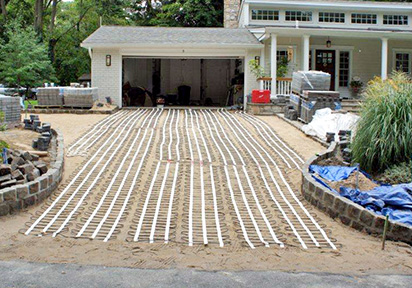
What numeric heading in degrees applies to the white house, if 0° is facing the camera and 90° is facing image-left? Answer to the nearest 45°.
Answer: approximately 0°

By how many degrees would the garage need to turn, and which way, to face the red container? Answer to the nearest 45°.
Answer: approximately 45° to its left

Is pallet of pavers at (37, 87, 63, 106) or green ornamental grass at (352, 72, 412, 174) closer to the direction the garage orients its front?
the green ornamental grass

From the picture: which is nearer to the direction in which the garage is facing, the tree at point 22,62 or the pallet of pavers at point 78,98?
the pallet of pavers

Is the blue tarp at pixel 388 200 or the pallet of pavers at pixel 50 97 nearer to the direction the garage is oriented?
the blue tarp
